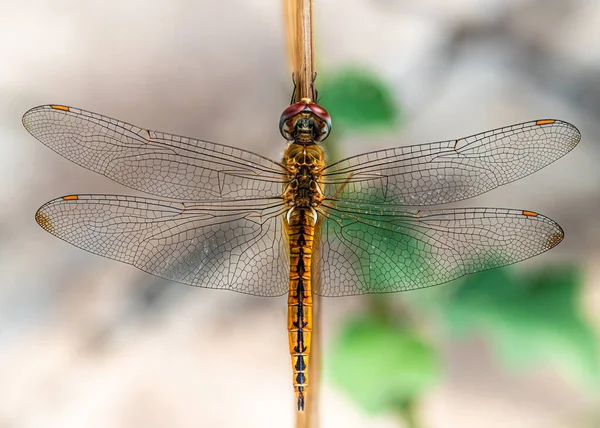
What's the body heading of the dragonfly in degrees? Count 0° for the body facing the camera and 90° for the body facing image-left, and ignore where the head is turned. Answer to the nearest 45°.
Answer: approximately 180°
